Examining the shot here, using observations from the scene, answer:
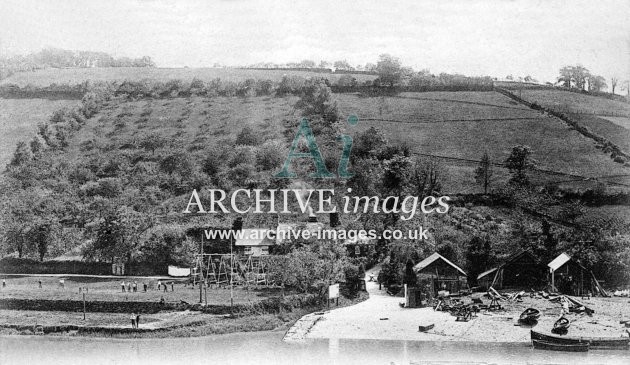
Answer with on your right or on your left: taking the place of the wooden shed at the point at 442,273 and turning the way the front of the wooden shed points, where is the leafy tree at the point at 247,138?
on your right

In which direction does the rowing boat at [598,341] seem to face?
to the viewer's left

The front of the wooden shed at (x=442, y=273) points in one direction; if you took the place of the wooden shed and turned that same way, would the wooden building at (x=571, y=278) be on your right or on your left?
on your left

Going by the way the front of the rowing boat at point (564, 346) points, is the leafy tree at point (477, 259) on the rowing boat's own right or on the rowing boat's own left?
on the rowing boat's own right

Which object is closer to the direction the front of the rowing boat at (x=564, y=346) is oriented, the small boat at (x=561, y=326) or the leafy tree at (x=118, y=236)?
the leafy tree

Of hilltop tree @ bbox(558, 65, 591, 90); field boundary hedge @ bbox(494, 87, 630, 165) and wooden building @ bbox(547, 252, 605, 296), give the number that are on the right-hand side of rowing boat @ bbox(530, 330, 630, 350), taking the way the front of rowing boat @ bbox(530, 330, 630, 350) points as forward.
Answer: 3

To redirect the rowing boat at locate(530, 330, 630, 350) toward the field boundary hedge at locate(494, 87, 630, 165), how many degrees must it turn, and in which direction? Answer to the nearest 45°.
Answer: approximately 90° to its right

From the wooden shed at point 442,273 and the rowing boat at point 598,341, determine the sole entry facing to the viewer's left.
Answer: the rowing boat

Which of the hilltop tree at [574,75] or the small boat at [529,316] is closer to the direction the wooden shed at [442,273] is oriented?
the small boat

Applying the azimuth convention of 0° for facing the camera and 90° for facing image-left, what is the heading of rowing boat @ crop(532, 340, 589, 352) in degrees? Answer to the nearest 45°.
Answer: approximately 90°

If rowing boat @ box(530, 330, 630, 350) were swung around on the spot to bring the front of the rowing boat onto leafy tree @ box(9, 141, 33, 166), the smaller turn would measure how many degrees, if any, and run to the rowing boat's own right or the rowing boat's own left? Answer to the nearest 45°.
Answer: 0° — it already faces it
